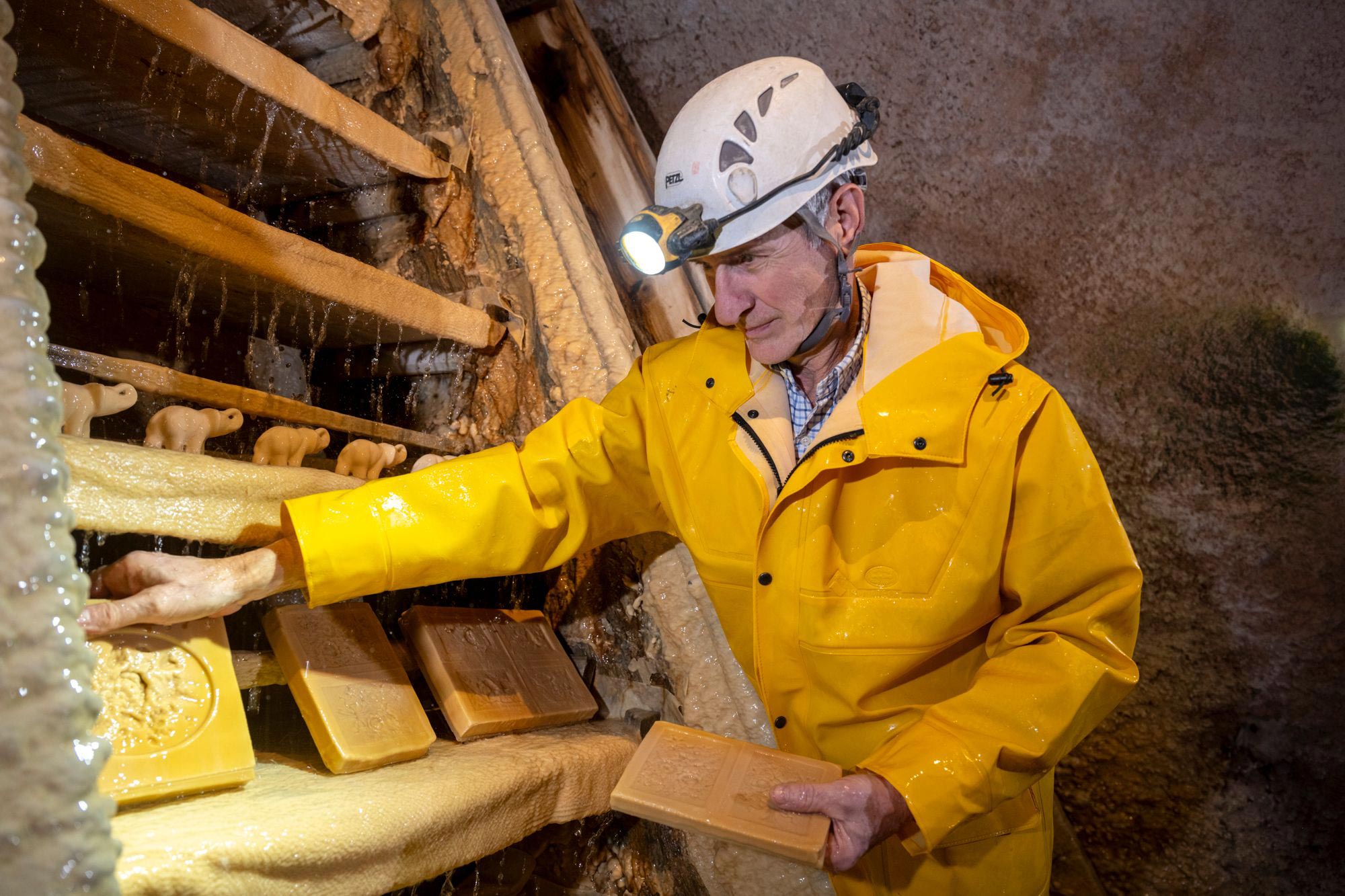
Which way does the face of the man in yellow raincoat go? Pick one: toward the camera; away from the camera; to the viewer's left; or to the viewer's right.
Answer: to the viewer's left

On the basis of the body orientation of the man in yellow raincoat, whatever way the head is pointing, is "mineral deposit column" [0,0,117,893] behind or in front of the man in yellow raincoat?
in front

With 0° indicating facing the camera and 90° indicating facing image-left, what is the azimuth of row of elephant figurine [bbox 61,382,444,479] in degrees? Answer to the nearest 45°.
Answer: approximately 270°

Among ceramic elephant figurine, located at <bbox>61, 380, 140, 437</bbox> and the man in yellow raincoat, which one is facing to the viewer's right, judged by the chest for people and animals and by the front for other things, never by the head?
the ceramic elephant figurine

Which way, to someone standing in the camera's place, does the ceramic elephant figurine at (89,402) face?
facing to the right of the viewer

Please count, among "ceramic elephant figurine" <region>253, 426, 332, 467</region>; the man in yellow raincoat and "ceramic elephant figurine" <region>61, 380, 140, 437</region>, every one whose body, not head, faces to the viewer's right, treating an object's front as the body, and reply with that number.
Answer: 2

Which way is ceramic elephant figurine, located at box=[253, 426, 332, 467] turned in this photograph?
to the viewer's right

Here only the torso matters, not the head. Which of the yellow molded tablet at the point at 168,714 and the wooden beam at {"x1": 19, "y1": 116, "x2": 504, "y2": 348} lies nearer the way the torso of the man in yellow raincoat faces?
the yellow molded tablet

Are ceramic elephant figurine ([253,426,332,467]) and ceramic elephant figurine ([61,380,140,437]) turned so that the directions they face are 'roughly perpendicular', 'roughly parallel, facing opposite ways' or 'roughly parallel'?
roughly parallel
